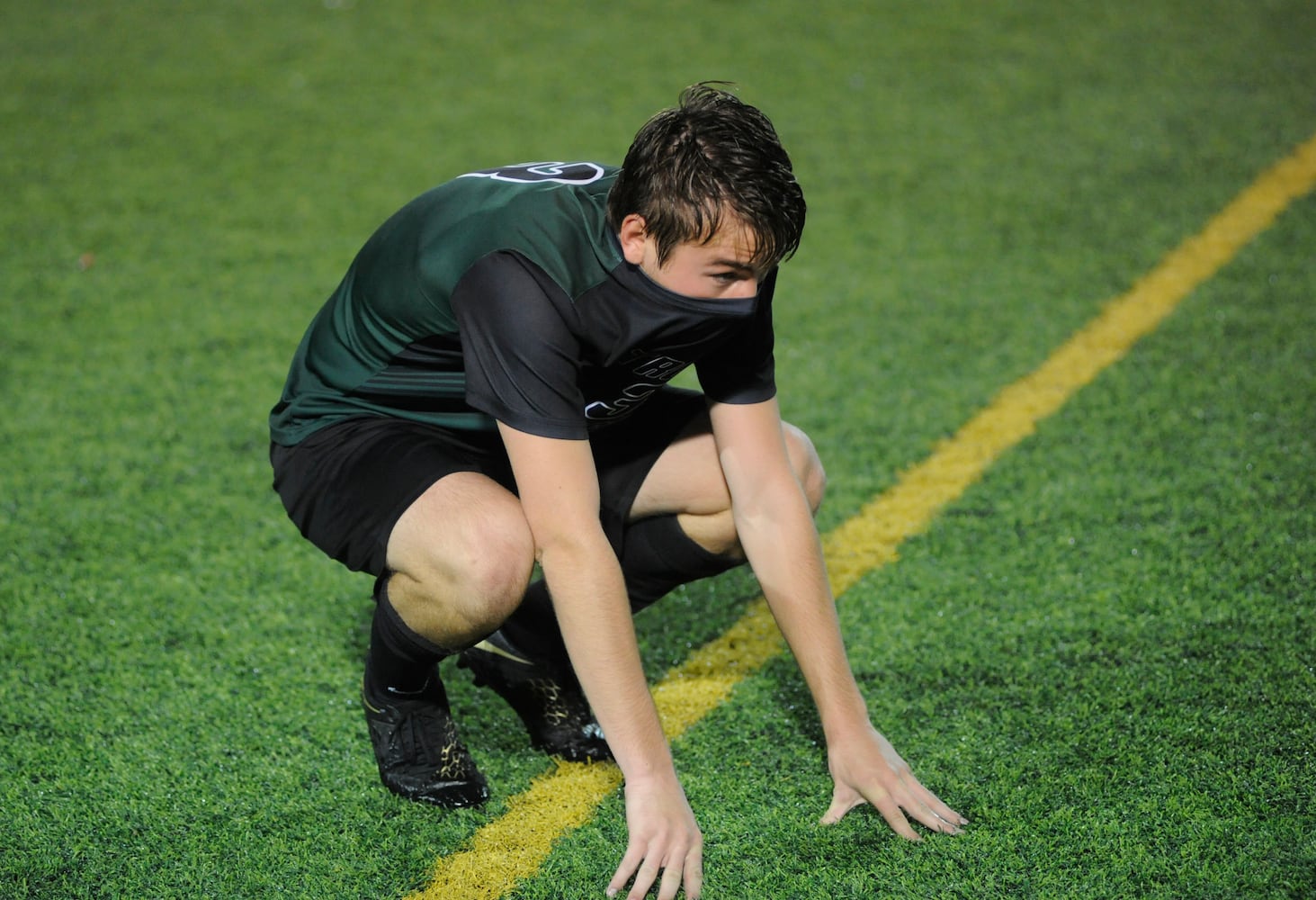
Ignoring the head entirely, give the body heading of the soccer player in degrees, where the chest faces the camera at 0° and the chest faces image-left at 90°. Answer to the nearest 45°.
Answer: approximately 315°
